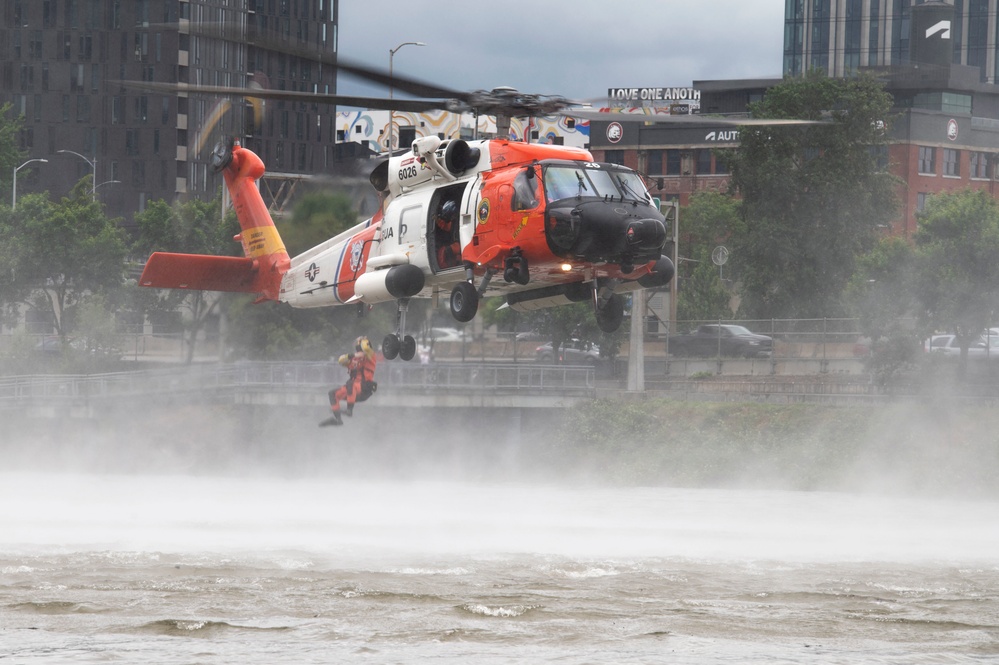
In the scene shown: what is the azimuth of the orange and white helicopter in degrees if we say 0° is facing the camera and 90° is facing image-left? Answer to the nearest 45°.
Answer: approximately 315°

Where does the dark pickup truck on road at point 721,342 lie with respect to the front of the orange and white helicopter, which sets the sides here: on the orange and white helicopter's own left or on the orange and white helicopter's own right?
on the orange and white helicopter's own left

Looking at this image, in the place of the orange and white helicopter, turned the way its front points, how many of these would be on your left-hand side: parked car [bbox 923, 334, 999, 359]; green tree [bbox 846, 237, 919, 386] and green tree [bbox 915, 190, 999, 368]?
3

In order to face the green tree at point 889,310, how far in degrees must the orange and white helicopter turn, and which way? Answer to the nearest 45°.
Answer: approximately 90° to its left

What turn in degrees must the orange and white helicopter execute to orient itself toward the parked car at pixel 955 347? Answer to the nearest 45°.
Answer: approximately 90° to its left

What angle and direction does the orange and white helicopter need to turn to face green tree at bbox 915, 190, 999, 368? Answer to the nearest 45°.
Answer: approximately 90° to its left

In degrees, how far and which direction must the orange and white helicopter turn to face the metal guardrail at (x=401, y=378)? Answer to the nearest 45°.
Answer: approximately 135° to its left
